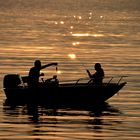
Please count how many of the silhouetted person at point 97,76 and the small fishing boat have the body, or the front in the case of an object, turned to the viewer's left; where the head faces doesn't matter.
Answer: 1

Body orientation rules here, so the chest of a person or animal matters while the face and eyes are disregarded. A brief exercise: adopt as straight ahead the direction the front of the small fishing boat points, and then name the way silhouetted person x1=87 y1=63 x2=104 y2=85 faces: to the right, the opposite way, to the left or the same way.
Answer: the opposite way

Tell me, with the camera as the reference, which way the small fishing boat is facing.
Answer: facing to the right of the viewer

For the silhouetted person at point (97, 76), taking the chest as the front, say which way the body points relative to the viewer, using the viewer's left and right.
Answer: facing to the left of the viewer
